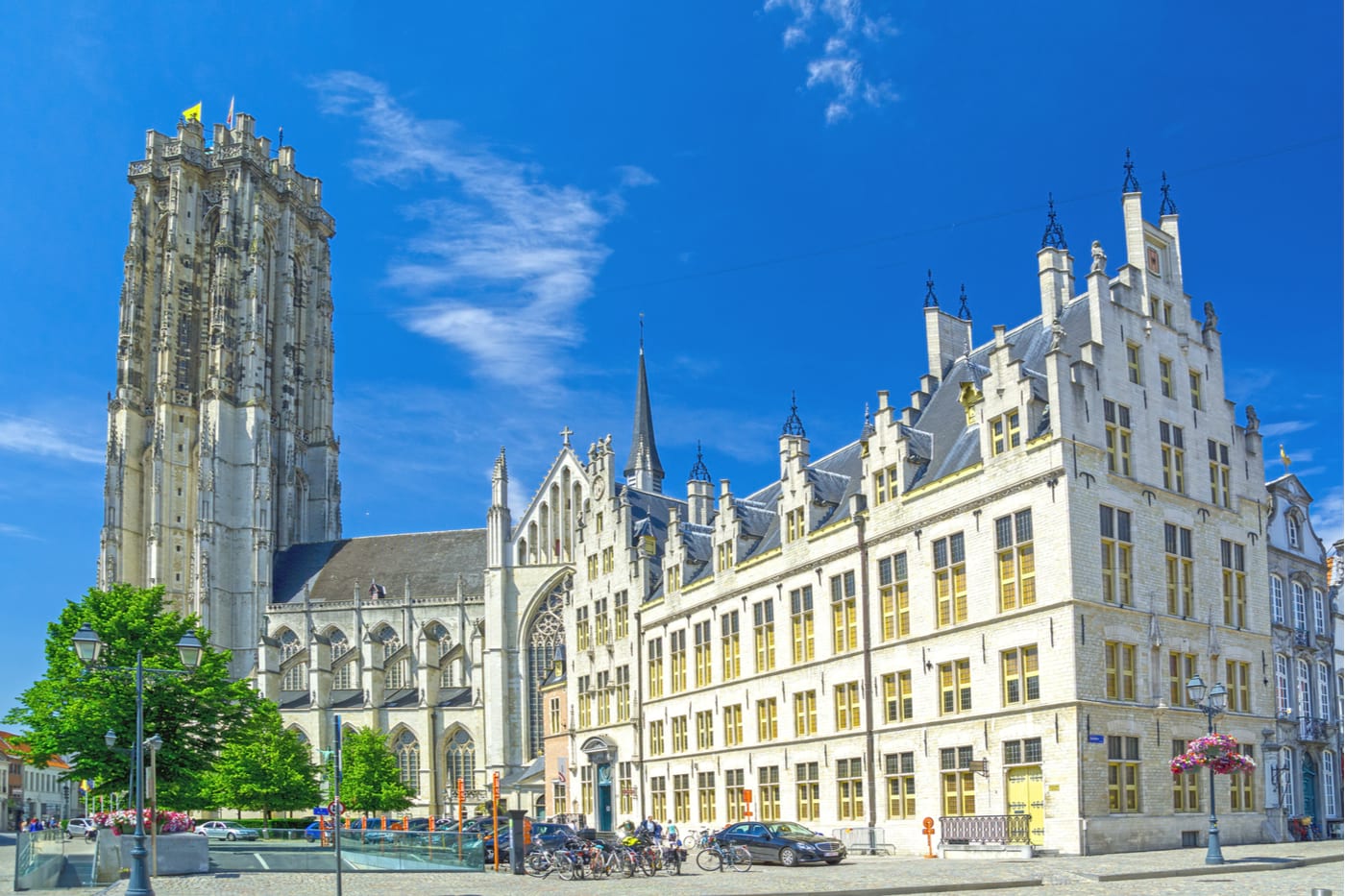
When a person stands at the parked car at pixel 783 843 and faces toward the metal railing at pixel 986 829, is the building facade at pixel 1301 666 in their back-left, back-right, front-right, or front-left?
front-left

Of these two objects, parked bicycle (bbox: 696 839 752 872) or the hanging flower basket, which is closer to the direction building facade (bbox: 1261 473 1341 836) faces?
the hanging flower basket

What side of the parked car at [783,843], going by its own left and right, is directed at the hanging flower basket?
front

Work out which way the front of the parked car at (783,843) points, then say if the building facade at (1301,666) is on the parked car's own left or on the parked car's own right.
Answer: on the parked car's own left

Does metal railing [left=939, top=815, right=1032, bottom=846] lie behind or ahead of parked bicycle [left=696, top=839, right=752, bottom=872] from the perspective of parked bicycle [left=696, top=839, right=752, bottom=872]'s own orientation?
behind

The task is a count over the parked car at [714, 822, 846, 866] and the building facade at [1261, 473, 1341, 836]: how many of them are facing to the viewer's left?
0

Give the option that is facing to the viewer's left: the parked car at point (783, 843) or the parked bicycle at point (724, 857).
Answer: the parked bicycle

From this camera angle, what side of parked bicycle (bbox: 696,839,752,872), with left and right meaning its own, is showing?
left
